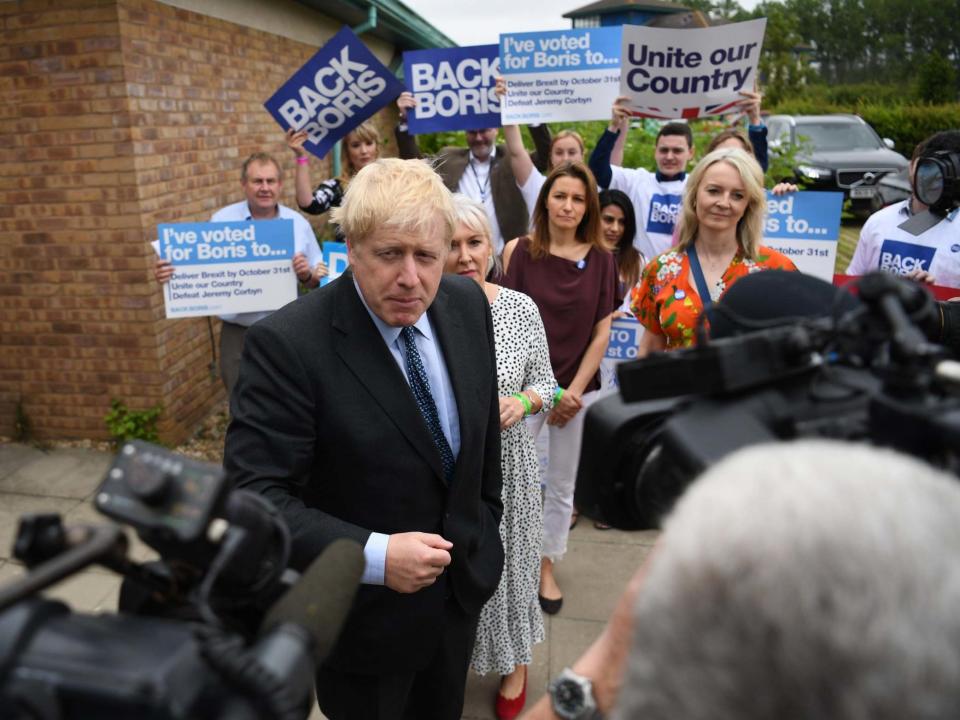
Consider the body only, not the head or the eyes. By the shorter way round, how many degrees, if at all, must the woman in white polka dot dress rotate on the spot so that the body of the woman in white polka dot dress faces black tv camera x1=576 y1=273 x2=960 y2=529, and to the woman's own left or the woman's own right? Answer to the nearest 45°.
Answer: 0° — they already face it

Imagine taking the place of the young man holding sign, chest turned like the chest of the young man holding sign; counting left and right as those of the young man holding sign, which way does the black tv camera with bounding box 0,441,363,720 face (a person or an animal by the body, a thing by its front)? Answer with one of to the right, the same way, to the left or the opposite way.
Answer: the opposite way

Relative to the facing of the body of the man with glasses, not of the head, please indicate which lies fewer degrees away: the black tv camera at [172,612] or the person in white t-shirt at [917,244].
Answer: the black tv camera

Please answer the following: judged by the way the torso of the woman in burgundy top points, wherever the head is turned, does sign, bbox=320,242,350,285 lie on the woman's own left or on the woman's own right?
on the woman's own right

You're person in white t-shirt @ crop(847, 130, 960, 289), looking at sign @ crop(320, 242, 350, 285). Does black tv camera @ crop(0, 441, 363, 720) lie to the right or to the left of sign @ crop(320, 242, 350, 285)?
left

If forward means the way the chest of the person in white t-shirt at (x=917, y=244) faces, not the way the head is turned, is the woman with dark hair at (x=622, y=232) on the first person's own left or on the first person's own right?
on the first person's own right

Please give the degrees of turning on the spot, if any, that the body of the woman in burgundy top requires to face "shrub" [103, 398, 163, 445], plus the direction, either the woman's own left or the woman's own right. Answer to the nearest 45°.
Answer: approximately 90° to the woman's own right

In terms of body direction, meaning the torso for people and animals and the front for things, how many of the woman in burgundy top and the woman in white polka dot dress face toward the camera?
2

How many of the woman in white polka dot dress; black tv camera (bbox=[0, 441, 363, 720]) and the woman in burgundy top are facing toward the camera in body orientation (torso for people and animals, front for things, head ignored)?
2

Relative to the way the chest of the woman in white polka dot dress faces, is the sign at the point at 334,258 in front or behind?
behind

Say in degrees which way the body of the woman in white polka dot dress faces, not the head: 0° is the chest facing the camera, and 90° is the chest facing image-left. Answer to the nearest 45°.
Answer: approximately 0°

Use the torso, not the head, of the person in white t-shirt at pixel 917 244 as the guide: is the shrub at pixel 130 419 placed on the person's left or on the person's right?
on the person's right

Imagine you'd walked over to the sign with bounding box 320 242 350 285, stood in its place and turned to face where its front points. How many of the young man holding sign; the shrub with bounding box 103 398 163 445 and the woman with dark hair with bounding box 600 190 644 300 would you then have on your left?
2
